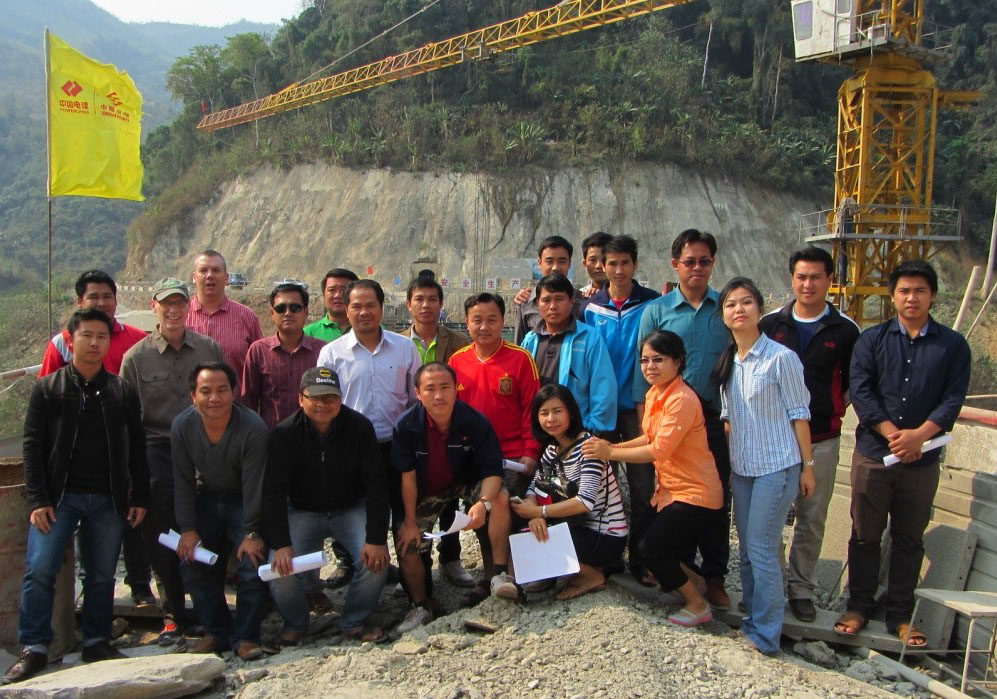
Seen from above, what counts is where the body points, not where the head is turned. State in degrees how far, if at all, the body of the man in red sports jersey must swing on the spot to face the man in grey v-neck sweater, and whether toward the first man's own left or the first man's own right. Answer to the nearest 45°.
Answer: approximately 90° to the first man's own right

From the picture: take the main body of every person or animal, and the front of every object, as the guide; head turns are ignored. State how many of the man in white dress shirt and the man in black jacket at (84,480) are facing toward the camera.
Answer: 2

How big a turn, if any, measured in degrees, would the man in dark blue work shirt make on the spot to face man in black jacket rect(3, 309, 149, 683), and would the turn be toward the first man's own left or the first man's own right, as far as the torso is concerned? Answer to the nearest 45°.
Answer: approximately 45° to the first man's own right

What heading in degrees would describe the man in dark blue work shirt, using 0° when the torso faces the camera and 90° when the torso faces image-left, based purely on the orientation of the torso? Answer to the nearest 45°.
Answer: approximately 0°

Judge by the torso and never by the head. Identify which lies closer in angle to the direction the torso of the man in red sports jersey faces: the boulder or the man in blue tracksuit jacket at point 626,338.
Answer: the boulder

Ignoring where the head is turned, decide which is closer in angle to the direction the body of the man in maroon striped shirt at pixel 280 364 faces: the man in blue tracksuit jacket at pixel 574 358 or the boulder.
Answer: the boulder

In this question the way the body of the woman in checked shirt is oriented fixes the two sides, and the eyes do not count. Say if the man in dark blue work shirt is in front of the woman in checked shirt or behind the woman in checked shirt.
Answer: behind

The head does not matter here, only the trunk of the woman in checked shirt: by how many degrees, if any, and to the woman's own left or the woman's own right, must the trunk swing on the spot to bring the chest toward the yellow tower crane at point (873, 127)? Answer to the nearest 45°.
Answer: approximately 135° to the woman's own right

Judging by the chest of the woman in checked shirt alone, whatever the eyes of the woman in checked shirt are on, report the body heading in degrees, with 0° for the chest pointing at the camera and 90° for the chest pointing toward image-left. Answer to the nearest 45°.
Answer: approximately 45°

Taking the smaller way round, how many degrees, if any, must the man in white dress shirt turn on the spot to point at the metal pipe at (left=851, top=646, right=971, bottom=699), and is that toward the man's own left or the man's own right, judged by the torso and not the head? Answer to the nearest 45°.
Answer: approximately 45° to the man's own left
